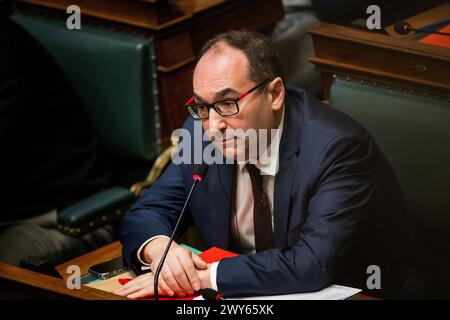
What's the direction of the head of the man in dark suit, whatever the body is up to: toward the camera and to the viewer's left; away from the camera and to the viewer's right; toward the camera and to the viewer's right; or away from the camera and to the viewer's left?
toward the camera and to the viewer's left

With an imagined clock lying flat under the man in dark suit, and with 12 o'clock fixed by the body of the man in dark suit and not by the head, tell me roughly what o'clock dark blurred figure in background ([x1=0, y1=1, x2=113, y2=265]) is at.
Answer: The dark blurred figure in background is roughly at 3 o'clock from the man in dark suit.

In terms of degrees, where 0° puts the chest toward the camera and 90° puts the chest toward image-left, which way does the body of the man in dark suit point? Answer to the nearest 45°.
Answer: approximately 45°

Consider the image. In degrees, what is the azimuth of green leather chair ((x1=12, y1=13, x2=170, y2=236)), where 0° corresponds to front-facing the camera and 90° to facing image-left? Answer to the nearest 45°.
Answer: approximately 45°

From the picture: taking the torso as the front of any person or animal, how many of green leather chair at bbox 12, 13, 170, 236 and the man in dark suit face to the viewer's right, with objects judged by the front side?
0

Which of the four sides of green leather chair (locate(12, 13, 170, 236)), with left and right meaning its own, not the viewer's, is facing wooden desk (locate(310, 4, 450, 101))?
left
